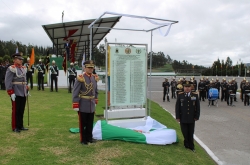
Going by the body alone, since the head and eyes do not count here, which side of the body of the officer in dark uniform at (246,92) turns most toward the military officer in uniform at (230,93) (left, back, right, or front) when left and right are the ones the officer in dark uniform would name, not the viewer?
right

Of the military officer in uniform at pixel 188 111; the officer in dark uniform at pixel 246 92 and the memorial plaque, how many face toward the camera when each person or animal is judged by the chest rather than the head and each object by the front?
3

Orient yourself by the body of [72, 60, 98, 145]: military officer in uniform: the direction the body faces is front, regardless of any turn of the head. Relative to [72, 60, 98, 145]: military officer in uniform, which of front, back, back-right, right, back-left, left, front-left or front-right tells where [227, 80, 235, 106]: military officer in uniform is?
left

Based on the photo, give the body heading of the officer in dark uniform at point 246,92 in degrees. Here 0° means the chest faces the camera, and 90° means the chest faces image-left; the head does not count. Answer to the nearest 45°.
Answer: approximately 0°

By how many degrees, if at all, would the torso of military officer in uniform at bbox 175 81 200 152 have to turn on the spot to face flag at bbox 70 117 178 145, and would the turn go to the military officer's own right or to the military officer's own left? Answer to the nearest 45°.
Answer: approximately 45° to the military officer's own right

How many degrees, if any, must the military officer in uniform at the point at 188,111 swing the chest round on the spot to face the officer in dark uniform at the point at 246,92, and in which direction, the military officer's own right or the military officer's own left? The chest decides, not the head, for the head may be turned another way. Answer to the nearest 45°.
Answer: approximately 180°

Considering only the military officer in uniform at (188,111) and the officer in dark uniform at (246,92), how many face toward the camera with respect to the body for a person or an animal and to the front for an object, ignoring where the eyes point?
2

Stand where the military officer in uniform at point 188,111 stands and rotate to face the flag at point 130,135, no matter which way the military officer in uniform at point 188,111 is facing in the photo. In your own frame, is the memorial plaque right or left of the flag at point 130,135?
right

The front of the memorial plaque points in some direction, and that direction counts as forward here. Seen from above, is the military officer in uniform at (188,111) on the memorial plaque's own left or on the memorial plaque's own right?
on the memorial plaque's own left

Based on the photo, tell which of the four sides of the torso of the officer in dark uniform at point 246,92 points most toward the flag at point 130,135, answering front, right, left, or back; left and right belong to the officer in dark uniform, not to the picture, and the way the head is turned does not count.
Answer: front

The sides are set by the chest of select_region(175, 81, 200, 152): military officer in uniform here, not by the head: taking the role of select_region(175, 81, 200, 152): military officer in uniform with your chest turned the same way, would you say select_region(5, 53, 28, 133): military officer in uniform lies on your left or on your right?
on your right

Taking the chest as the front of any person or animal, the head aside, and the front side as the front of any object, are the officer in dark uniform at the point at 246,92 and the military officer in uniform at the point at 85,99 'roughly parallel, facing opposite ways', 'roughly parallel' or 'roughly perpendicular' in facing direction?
roughly perpendicular

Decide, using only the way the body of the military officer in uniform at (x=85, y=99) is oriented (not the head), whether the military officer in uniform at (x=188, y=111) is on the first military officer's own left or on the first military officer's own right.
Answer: on the first military officer's own left

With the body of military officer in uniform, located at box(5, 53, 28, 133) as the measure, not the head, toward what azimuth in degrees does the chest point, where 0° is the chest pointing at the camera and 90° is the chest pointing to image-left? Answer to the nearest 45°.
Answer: approximately 315°

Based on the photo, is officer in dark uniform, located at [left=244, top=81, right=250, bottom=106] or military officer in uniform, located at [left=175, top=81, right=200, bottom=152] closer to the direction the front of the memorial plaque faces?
the military officer in uniform
